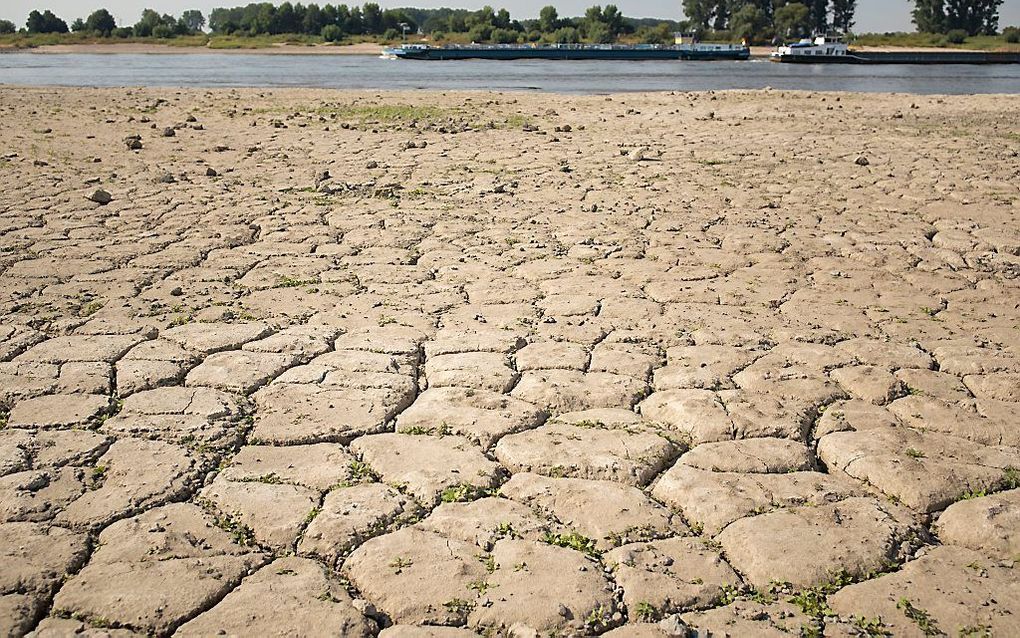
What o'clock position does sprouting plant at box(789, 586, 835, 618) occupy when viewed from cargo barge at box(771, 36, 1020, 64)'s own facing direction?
The sprouting plant is roughly at 3 o'clock from the cargo barge.

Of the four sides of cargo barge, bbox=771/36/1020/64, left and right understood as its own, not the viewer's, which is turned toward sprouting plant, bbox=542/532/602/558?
right

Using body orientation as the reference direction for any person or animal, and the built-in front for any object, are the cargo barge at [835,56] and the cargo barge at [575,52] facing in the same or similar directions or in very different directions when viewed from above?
very different directions

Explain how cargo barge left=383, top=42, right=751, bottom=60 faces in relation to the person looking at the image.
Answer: facing to the left of the viewer

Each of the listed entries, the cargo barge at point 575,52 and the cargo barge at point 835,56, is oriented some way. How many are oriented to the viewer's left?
1

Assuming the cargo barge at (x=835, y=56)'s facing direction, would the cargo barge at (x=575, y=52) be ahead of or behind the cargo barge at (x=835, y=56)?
behind

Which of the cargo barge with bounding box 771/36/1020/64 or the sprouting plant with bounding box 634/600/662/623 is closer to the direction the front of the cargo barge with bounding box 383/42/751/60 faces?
the sprouting plant

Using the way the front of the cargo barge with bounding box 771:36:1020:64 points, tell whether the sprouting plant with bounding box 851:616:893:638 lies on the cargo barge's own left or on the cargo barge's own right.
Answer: on the cargo barge's own right

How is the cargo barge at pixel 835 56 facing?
to the viewer's right
